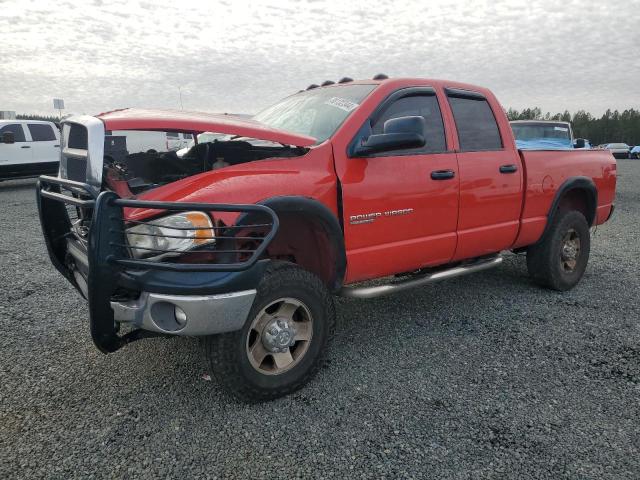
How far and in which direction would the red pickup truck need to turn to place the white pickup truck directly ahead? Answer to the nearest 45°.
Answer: approximately 90° to its right

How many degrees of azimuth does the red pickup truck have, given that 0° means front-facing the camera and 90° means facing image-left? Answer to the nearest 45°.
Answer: approximately 45°
